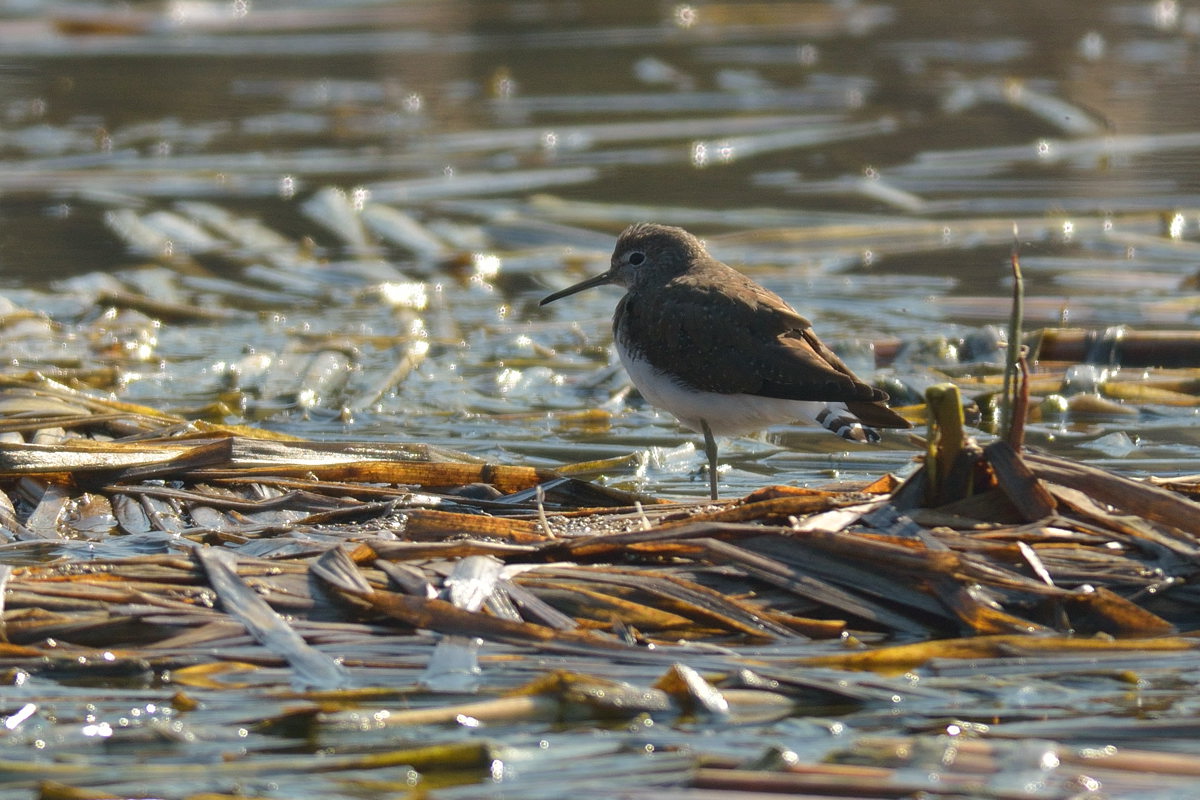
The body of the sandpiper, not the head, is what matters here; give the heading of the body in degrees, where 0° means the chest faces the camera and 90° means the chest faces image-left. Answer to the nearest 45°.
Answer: approximately 90°
